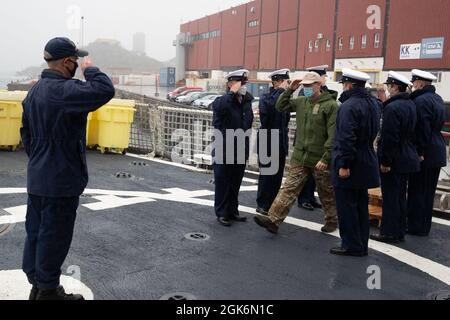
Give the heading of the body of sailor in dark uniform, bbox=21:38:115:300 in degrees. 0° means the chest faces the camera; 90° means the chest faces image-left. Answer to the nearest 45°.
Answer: approximately 225°

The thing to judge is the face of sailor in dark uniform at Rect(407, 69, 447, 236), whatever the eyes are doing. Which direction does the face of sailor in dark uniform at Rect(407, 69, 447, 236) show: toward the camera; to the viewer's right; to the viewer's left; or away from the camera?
to the viewer's left

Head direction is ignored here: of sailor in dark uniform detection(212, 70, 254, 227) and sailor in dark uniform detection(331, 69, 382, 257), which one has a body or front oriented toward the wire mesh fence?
sailor in dark uniform detection(331, 69, 382, 257)

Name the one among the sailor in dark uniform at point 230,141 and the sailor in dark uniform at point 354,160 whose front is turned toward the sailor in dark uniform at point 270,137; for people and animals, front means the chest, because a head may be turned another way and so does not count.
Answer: the sailor in dark uniform at point 354,160

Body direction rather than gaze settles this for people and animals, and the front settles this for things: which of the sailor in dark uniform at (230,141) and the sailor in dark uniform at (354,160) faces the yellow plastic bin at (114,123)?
the sailor in dark uniform at (354,160)

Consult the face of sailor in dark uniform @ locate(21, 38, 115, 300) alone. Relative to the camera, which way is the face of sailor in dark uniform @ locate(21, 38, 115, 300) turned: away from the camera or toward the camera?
away from the camera
